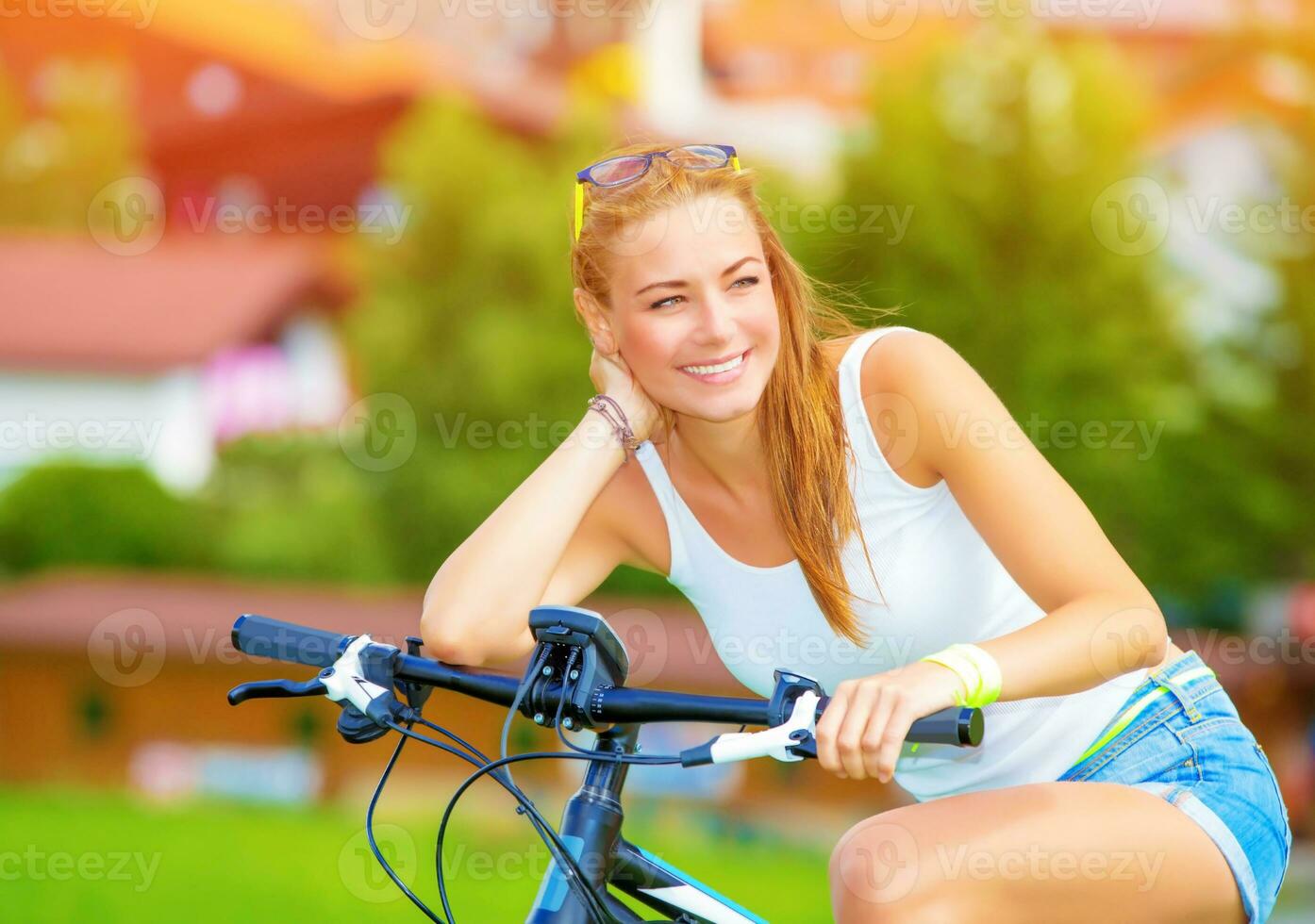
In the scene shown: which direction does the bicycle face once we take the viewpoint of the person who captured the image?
facing the viewer and to the left of the viewer

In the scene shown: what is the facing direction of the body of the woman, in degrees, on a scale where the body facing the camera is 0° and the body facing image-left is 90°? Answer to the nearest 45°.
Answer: approximately 45°
